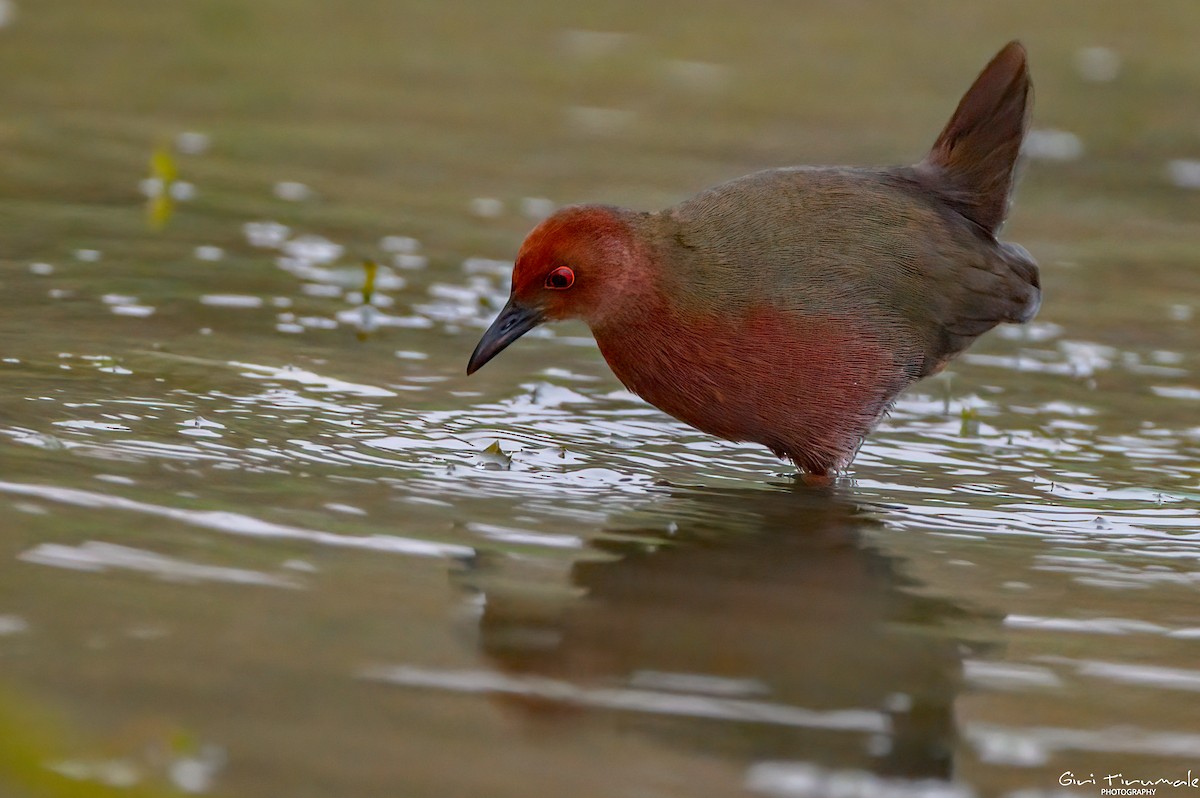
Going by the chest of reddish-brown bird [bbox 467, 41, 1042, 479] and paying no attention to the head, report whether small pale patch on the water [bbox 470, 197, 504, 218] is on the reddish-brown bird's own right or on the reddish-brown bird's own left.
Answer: on the reddish-brown bird's own right

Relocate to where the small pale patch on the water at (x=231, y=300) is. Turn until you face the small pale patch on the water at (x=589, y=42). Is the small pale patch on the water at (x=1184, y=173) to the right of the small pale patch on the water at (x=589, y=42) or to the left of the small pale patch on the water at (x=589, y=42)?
right

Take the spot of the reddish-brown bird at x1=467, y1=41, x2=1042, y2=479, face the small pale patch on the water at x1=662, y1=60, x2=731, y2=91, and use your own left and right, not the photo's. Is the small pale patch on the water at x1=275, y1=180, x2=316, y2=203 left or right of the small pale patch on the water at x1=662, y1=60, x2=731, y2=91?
left

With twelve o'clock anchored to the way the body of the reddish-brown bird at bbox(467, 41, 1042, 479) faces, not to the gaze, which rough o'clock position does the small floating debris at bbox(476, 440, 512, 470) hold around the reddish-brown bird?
The small floating debris is roughly at 11 o'clock from the reddish-brown bird.

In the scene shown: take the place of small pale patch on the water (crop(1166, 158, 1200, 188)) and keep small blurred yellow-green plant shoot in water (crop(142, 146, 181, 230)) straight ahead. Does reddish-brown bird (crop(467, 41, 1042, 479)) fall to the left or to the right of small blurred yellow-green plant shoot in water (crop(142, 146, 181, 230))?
left

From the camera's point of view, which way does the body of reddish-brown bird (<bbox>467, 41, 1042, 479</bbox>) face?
to the viewer's left

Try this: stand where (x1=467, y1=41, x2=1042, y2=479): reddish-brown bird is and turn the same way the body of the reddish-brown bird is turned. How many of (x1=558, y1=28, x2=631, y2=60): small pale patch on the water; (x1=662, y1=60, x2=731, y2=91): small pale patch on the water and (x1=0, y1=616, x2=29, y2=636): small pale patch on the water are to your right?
2

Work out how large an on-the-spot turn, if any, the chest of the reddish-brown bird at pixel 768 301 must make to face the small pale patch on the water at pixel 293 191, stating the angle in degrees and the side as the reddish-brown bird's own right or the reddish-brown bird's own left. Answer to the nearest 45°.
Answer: approximately 45° to the reddish-brown bird's own right

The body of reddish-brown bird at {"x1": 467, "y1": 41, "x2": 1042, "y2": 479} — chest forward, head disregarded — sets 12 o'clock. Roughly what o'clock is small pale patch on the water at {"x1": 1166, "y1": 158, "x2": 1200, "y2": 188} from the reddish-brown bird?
The small pale patch on the water is roughly at 4 o'clock from the reddish-brown bird.

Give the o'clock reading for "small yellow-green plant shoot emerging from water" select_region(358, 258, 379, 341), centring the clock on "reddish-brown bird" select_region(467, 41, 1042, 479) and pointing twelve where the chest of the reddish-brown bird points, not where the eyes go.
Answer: The small yellow-green plant shoot emerging from water is roughly at 1 o'clock from the reddish-brown bird.

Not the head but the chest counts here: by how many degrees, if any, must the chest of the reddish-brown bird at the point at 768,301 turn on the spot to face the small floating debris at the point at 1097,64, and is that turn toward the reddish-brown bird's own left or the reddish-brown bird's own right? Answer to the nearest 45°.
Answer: approximately 90° to the reddish-brown bird's own right
